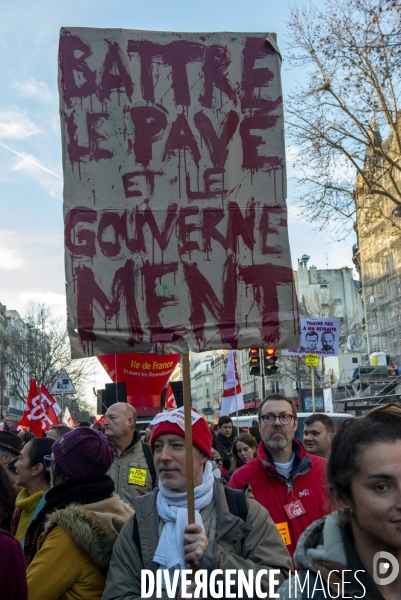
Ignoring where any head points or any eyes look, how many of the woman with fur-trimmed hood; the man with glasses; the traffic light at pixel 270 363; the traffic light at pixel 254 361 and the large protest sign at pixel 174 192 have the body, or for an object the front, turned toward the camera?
4

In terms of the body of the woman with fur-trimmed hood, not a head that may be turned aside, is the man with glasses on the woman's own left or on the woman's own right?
on the woman's own right

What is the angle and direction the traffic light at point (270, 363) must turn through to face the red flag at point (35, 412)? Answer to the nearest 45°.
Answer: approximately 45° to its right

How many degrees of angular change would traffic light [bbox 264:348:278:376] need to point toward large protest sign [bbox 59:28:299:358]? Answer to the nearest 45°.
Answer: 0° — it already faces it

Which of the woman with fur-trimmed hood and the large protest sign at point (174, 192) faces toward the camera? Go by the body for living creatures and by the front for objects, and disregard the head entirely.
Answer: the large protest sign

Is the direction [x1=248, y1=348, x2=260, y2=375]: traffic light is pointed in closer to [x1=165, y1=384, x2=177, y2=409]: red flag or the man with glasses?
the man with glasses

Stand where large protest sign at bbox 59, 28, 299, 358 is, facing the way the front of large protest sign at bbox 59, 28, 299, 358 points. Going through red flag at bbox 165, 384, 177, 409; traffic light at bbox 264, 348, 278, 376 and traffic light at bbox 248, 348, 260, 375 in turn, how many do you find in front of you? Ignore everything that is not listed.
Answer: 0

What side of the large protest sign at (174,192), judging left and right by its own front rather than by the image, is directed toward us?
front

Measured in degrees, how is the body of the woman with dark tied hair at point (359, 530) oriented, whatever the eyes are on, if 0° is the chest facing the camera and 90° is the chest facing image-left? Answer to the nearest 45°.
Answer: approximately 315°

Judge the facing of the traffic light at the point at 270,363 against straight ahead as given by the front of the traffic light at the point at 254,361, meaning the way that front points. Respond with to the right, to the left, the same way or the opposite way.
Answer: the same way

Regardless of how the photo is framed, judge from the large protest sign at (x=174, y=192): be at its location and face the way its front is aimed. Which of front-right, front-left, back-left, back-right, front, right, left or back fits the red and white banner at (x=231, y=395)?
back

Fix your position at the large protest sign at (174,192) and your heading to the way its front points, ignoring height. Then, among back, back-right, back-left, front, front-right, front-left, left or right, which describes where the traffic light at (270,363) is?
back

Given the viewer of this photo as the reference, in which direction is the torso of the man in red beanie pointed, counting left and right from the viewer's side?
facing the viewer and to the left of the viewer

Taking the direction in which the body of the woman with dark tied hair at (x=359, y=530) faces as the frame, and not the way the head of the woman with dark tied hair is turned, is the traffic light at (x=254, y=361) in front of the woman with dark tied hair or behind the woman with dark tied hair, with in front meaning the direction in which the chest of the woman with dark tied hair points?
behind

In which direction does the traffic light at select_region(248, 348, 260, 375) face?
toward the camera

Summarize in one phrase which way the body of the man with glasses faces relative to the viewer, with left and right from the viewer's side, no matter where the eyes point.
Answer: facing the viewer

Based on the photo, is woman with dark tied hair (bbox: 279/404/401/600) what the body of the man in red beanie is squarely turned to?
no

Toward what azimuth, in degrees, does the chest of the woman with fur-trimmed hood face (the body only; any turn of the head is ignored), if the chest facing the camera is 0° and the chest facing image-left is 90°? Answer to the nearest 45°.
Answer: approximately 135°

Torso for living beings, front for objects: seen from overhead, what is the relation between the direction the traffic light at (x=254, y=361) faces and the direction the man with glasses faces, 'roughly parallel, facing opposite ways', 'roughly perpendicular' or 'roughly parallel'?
roughly parallel
